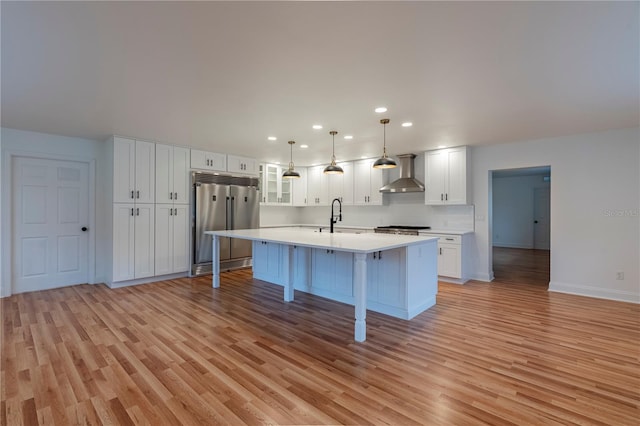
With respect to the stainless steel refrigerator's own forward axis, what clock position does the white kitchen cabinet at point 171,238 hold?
The white kitchen cabinet is roughly at 4 o'clock from the stainless steel refrigerator.

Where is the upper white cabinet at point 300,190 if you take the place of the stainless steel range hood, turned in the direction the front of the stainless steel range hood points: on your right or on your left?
on your right

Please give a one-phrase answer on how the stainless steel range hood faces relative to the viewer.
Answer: facing the viewer and to the left of the viewer

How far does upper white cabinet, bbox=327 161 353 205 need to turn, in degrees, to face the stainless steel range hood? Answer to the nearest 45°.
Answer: approximately 90° to its left

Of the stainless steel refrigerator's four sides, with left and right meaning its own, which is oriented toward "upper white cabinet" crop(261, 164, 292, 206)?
left

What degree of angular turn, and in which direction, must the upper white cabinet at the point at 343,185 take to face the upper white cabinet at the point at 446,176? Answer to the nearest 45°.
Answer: approximately 90° to its left

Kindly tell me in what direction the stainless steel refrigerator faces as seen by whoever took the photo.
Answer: facing the viewer and to the right of the viewer

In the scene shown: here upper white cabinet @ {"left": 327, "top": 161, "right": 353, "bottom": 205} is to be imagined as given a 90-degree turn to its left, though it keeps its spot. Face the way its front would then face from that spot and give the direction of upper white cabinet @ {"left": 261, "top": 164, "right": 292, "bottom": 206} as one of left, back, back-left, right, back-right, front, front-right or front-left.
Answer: back-right

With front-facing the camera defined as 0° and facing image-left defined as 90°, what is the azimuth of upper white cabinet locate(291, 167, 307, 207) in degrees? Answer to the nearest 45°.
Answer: approximately 0°

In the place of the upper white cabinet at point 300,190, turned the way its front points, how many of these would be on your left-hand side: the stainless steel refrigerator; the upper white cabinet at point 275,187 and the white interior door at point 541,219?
1

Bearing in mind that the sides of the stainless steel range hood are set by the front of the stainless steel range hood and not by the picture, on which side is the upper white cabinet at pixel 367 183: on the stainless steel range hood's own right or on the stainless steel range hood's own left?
on the stainless steel range hood's own right
